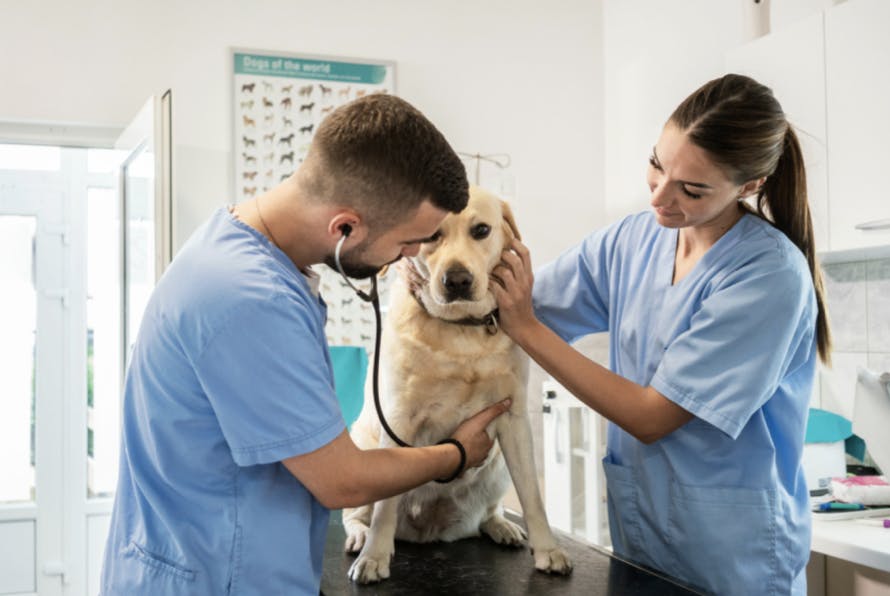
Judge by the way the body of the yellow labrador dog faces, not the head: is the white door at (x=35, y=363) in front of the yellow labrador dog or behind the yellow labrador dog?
behind

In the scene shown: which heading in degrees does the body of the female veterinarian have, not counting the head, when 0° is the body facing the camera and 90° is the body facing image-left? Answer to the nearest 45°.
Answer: approximately 45°

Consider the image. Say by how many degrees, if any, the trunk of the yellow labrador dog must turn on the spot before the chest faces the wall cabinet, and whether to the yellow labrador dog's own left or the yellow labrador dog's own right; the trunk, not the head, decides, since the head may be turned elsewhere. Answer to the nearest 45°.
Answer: approximately 135° to the yellow labrador dog's own left

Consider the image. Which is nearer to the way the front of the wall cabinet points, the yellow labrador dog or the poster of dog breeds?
the yellow labrador dog

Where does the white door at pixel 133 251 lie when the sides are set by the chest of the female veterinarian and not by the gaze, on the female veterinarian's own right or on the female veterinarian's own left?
on the female veterinarian's own right

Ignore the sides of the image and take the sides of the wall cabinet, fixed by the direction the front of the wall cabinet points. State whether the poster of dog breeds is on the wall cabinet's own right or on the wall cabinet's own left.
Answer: on the wall cabinet's own right

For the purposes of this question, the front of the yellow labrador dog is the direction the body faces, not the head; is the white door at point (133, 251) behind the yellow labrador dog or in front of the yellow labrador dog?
behind

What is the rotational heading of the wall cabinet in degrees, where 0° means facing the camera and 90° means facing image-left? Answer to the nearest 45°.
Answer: approximately 45°

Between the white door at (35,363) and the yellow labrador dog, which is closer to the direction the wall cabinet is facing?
the yellow labrador dog

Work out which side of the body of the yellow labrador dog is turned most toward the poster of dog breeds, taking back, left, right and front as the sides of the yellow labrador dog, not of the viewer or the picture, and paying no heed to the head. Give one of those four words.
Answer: back
